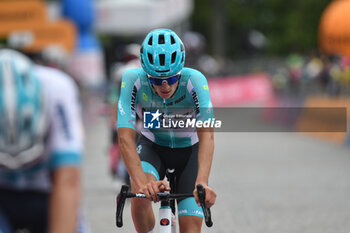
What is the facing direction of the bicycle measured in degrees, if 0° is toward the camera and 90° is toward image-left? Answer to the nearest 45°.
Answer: approximately 0°

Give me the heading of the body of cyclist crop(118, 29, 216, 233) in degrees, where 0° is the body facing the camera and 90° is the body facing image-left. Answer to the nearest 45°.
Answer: approximately 0°

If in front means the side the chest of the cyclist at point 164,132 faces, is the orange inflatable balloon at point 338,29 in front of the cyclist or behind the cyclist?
behind

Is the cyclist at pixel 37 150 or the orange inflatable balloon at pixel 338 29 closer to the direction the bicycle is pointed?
the cyclist

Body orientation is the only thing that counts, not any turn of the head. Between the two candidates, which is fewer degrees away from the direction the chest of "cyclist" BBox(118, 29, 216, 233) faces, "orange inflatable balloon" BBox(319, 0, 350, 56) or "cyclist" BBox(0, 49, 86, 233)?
the cyclist

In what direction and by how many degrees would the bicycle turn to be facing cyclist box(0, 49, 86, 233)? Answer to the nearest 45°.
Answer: approximately 45° to its right

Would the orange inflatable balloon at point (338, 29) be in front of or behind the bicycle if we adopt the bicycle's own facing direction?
behind
